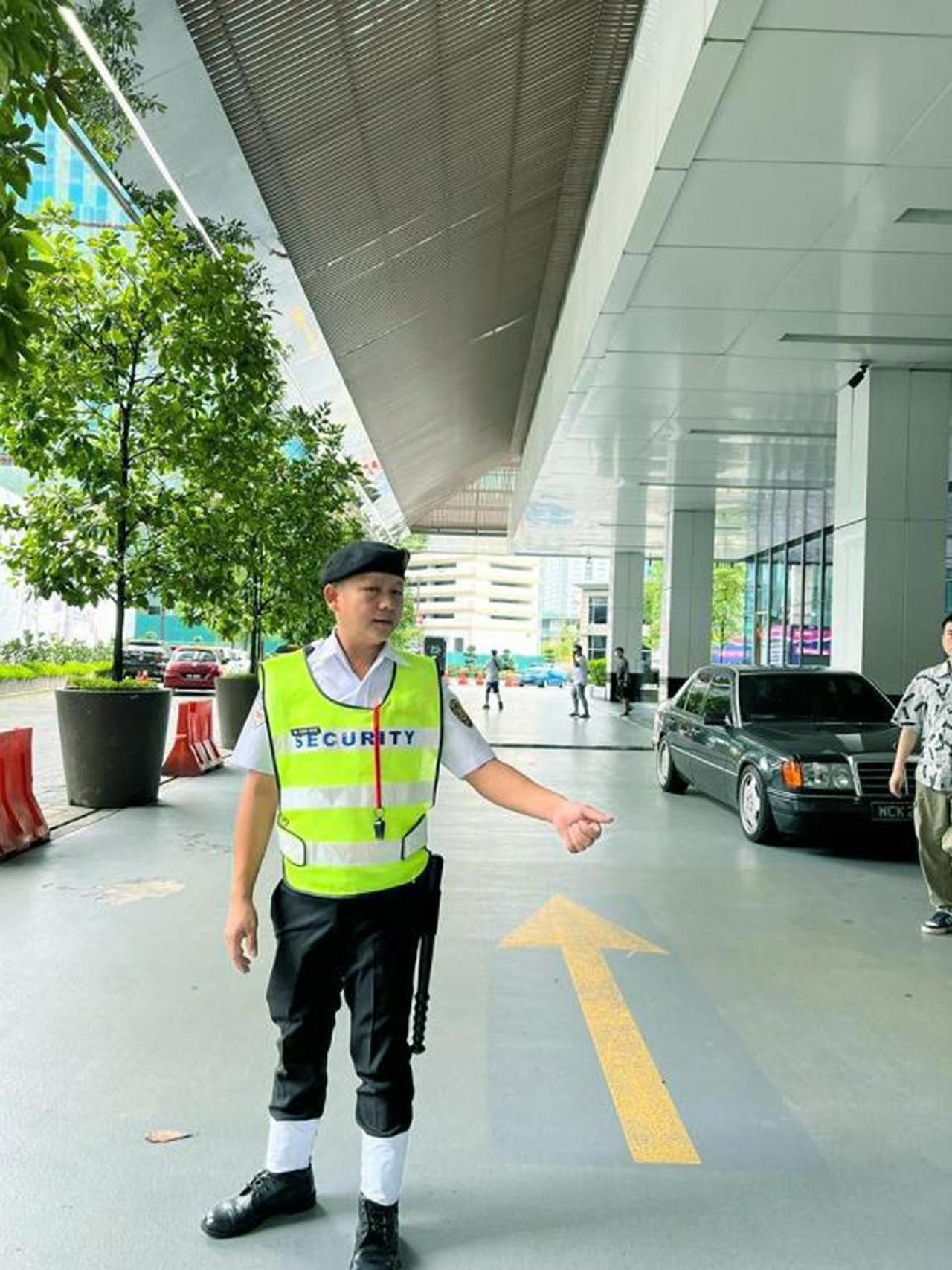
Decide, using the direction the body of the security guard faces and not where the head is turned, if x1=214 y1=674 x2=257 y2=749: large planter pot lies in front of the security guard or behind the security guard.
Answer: behind

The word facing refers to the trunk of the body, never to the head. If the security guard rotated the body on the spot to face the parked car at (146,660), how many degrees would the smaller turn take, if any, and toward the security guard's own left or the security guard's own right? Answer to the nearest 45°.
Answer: approximately 180°

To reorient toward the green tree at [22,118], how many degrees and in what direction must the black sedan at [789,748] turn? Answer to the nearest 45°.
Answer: approximately 45° to its right

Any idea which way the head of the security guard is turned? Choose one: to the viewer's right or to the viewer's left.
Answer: to the viewer's right

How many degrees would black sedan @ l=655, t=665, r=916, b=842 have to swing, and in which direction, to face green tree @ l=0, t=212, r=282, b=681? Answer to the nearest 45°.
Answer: approximately 135° to its right

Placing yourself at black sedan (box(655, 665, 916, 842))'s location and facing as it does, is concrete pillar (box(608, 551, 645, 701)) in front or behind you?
behind

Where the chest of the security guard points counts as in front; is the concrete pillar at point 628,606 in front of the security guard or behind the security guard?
behind

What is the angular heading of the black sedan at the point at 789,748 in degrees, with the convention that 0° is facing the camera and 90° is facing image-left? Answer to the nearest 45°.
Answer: approximately 315°

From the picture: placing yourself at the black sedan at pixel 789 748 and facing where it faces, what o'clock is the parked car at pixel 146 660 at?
The parked car is roughly at 6 o'clock from the black sedan.

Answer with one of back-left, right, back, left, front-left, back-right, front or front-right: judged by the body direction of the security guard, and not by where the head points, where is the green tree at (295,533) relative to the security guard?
back
